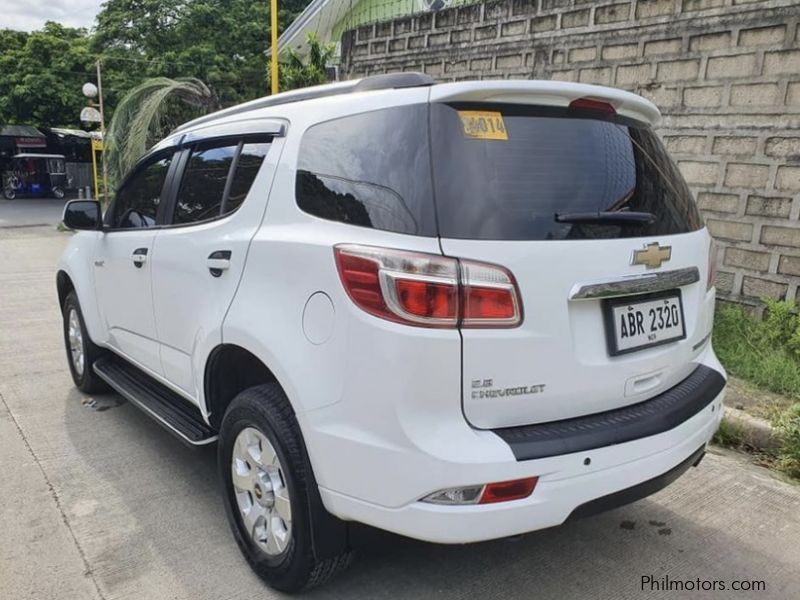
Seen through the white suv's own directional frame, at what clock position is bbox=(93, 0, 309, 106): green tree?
The green tree is roughly at 1 o'clock from the white suv.

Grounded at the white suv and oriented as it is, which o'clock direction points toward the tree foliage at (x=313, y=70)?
The tree foliage is roughly at 1 o'clock from the white suv.

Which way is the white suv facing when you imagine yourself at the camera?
facing away from the viewer and to the left of the viewer
